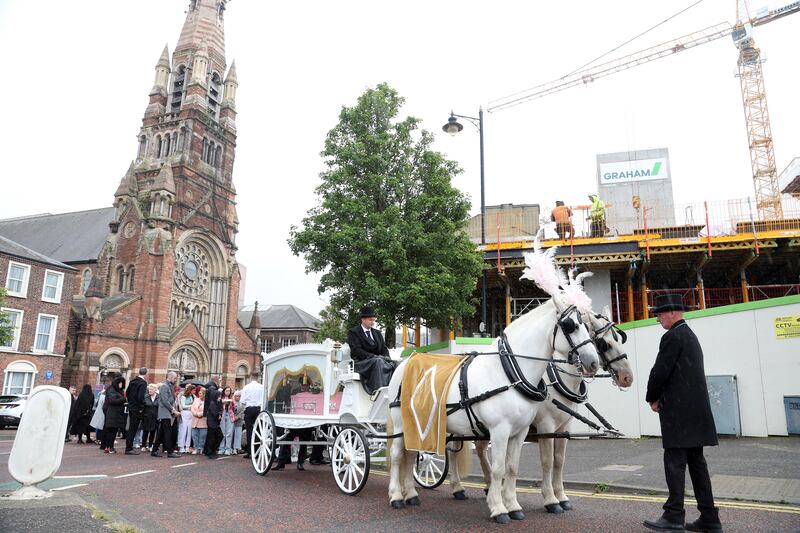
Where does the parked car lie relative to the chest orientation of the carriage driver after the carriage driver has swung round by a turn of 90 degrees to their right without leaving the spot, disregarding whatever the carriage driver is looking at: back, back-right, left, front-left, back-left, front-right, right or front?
right

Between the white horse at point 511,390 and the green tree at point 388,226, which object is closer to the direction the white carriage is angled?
the white horse

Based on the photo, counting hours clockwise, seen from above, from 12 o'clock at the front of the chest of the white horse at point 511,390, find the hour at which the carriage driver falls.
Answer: The carriage driver is roughly at 6 o'clock from the white horse.

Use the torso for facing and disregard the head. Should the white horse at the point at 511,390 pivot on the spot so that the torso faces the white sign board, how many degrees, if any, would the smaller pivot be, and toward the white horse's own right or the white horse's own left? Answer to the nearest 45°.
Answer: approximately 135° to the white horse's own left

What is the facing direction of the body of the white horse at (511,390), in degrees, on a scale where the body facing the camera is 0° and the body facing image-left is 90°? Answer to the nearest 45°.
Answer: approximately 315°

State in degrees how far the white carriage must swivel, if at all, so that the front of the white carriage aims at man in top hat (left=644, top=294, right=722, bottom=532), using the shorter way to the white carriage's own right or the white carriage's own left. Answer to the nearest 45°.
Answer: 0° — it already faces them

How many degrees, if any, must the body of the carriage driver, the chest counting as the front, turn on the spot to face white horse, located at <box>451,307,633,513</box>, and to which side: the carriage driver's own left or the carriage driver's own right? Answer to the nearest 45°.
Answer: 0° — they already face it
